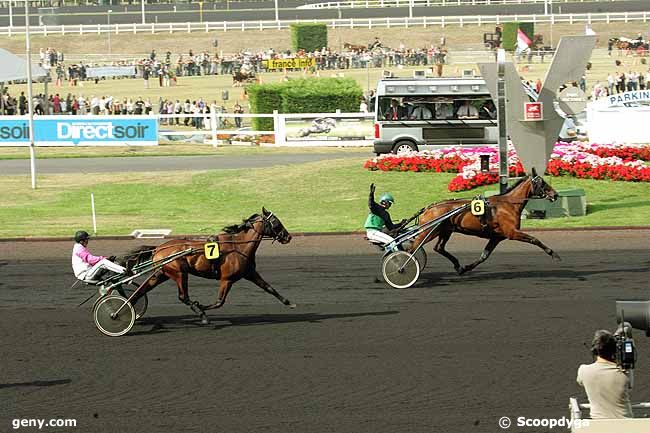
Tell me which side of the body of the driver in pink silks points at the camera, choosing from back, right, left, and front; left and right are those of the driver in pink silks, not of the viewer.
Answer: right

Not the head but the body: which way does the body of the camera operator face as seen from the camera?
away from the camera

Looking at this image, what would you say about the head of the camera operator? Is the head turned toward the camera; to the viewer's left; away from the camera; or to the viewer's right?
away from the camera

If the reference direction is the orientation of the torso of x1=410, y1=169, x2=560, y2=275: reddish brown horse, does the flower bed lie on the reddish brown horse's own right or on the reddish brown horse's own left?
on the reddish brown horse's own left

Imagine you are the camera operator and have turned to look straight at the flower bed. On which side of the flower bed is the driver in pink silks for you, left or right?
left

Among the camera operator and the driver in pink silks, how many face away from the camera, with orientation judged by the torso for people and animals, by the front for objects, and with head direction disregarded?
1
